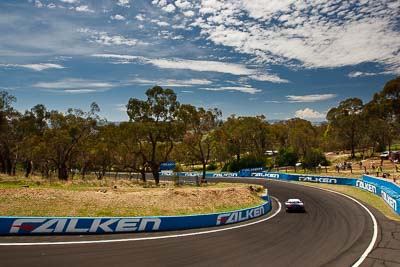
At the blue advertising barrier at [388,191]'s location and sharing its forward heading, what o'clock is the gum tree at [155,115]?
The gum tree is roughly at 1 o'clock from the blue advertising barrier.

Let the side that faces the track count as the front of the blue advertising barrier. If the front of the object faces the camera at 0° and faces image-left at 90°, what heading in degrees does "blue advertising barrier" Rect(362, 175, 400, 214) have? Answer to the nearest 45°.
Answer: approximately 45°

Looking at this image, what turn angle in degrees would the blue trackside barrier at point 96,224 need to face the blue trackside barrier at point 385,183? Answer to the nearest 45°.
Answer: approximately 135° to its left

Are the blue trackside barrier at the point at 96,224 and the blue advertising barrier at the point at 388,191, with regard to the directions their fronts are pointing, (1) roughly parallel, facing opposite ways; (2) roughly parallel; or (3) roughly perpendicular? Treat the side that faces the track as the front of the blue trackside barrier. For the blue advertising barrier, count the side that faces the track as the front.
roughly perpendicular

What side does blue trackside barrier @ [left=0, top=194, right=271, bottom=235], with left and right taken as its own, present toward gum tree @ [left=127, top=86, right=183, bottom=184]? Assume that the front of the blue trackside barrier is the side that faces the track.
back

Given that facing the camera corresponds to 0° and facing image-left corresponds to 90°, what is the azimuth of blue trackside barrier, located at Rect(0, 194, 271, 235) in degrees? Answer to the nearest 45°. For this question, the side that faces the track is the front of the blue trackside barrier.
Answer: approximately 0°

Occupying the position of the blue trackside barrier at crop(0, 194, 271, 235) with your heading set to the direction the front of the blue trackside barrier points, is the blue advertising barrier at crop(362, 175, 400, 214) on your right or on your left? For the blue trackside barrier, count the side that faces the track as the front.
on your left
